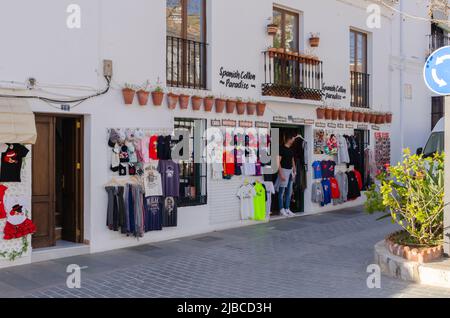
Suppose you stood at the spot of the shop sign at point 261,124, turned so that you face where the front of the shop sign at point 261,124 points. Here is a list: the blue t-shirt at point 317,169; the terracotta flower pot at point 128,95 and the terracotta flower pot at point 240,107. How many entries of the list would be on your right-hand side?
2

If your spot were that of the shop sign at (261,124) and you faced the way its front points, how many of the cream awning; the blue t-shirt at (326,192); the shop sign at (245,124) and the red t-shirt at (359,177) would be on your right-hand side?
2

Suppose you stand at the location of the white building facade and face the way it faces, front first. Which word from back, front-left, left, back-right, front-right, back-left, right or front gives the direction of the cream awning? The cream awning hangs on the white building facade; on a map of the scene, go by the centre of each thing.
right

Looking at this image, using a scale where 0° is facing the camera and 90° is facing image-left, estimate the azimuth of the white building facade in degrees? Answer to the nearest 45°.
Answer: approximately 315°

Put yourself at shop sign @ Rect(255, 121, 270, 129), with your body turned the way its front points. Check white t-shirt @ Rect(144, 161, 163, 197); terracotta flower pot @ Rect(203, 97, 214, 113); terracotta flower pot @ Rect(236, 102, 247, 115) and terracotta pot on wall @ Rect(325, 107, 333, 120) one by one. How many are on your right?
3

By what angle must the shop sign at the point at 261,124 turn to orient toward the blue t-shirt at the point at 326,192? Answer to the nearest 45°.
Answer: approximately 90° to its left
